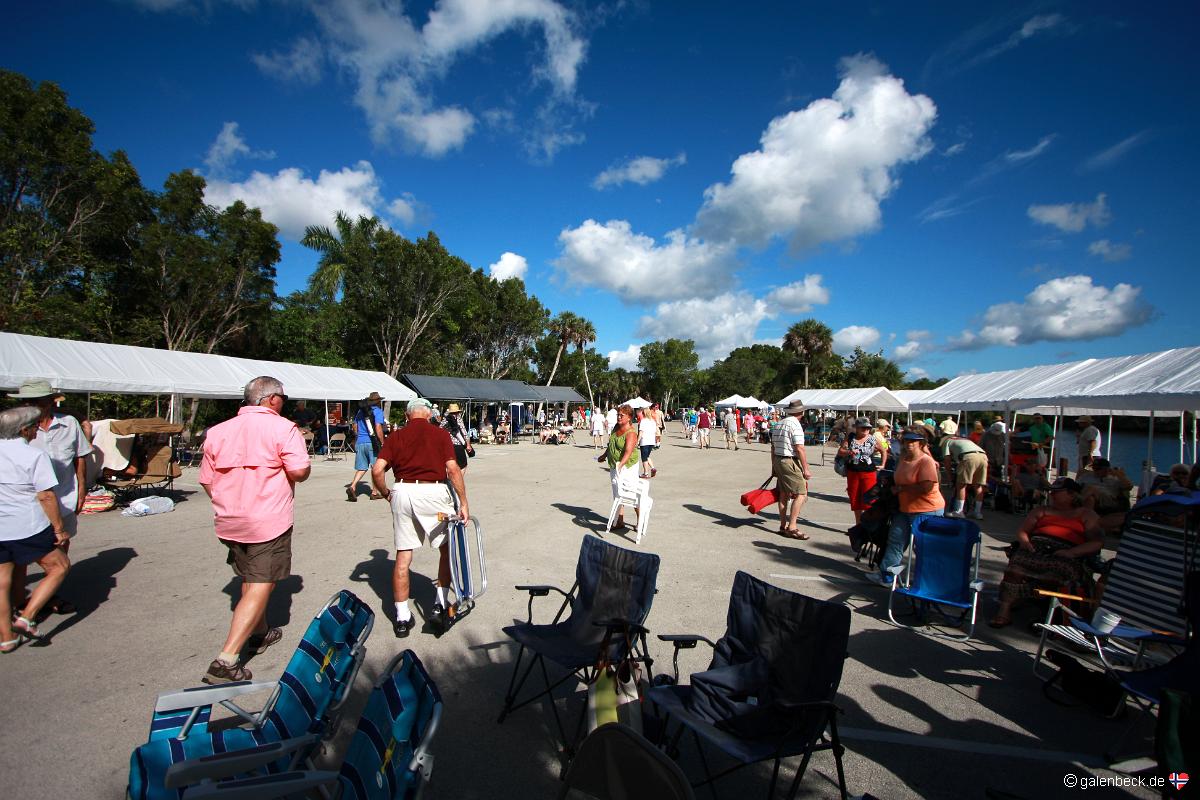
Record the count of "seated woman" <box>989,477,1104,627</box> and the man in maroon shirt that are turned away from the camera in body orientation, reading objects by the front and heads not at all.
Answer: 1

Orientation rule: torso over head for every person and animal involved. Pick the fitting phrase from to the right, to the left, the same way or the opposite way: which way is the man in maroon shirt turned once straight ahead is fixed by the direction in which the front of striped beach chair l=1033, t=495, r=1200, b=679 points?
to the right

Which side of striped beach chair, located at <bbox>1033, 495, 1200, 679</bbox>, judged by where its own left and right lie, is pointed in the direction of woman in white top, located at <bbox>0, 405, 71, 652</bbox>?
front

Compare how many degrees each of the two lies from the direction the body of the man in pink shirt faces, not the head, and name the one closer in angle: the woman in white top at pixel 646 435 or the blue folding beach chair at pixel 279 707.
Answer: the woman in white top

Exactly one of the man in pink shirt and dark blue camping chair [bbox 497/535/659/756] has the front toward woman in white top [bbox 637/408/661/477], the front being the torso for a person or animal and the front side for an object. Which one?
the man in pink shirt

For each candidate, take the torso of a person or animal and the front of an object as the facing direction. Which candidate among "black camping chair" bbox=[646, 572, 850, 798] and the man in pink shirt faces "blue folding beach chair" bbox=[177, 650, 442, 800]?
the black camping chair

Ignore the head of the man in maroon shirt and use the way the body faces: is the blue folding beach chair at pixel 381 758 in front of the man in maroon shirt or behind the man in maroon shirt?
behind

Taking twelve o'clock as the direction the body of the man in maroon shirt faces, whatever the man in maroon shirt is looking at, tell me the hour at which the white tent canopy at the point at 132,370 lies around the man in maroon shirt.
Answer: The white tent canopy is roughly at 11 o'clock from the man in maroon shirt.

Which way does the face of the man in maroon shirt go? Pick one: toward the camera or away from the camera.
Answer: away from the camera

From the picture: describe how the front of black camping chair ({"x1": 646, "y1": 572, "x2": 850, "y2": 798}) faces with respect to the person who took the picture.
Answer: facing the viewer and to the left of the viewer

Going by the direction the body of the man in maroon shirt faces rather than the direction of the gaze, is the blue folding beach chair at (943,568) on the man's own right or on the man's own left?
on the man's own right

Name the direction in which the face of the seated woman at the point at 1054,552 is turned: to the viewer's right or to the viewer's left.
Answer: to the viewer's left

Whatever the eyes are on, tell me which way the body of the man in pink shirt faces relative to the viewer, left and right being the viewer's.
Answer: facing away from the viewer and to the right of the viewer

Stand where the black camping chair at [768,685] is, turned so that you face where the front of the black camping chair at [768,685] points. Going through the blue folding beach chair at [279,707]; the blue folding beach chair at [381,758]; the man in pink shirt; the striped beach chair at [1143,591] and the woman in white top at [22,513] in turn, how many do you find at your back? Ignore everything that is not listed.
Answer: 1

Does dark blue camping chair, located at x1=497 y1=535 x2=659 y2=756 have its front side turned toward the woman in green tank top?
no
